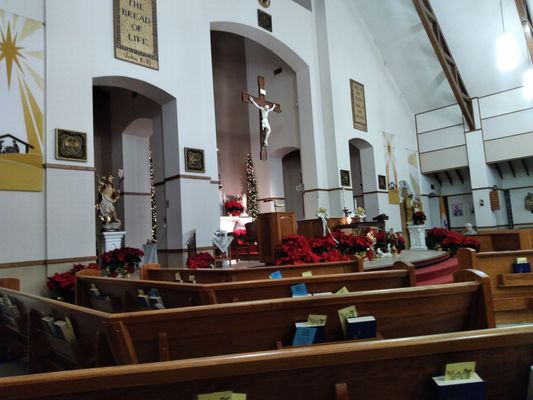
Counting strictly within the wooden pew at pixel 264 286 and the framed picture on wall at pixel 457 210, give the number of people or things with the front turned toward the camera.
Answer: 1

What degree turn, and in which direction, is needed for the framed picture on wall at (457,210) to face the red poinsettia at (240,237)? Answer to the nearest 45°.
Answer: approximately 45° to its right

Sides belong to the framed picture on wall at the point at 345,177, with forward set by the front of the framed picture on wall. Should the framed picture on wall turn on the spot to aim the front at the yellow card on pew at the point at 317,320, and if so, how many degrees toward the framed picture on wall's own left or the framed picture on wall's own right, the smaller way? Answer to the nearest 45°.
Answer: approximately 45° to the framed picture on wall's own right

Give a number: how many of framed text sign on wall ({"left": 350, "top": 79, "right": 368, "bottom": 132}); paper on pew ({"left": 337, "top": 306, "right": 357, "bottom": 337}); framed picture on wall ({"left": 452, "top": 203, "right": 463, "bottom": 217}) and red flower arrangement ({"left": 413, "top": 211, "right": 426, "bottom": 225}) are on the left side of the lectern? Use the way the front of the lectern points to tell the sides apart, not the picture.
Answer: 3

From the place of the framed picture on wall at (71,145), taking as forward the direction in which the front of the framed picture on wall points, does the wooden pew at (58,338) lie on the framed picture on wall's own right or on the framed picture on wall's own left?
on the framed picture on wall's own right

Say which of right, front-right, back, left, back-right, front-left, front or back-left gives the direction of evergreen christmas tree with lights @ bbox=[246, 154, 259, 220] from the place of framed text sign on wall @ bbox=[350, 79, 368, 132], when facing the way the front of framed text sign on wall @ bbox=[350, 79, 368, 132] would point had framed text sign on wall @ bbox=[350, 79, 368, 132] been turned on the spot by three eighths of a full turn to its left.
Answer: left

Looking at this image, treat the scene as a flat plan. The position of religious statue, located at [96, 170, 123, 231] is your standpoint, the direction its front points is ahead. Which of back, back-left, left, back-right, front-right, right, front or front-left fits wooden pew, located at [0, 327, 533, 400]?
front-right

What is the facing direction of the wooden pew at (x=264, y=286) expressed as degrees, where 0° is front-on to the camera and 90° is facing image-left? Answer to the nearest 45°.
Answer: approximately 135°
